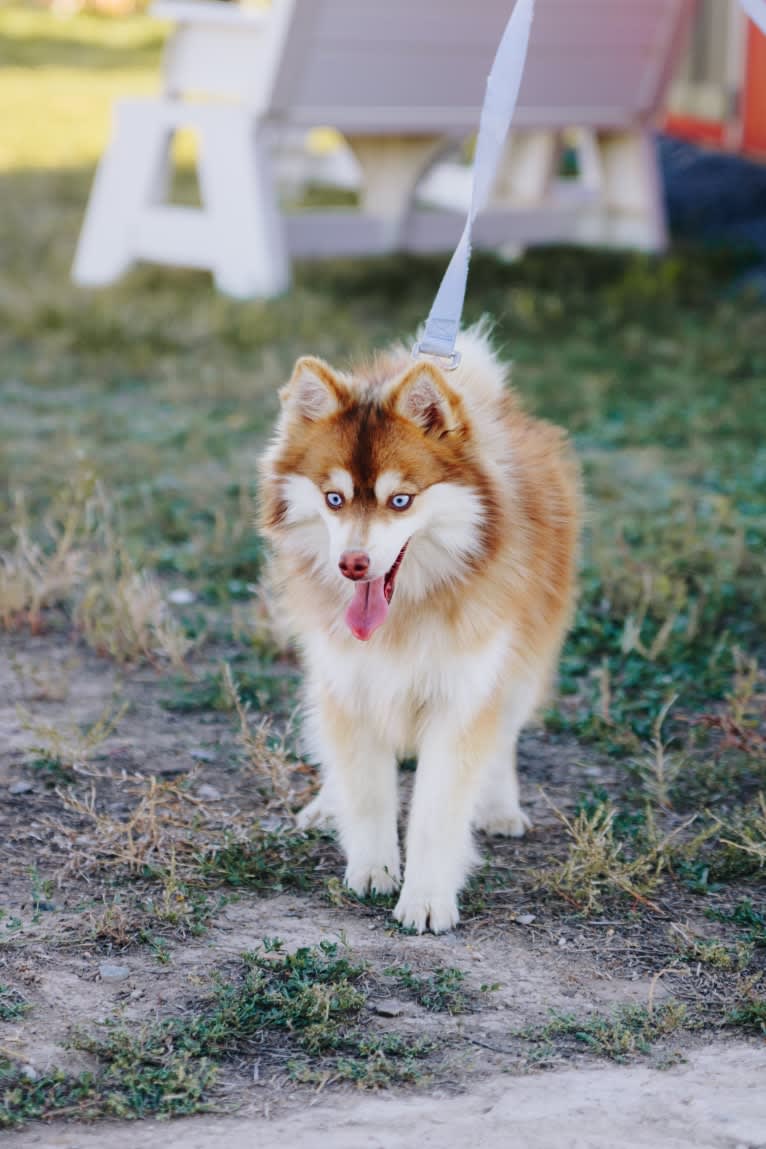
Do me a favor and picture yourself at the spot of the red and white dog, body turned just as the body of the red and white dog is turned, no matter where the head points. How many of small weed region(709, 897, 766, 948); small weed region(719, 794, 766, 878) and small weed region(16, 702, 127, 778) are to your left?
2

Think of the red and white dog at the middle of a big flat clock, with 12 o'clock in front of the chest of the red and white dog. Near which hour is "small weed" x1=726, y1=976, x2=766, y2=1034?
The small weed is roughly at 10 o'clock from the red and white dog.

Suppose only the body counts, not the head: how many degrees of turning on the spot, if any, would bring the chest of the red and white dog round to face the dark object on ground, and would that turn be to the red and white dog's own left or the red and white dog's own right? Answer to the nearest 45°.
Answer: approximately 180°

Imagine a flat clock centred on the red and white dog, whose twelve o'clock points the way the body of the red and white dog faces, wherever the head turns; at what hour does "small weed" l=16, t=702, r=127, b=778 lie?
The small weed is roughly at 4 o'clock from the red and white dog.

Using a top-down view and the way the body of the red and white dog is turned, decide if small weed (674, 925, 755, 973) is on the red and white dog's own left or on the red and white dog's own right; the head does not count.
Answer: on the red and white dog's own left

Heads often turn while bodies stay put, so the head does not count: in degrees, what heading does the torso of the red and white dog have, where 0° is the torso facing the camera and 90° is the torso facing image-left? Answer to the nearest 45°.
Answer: approximately 0°

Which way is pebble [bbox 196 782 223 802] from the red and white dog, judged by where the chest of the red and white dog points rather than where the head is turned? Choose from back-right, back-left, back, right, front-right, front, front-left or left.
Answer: back-right
